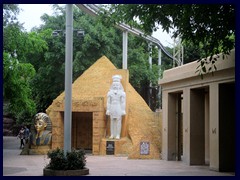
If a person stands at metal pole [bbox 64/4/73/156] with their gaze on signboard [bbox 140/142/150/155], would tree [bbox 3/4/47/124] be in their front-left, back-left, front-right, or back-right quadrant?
front-left

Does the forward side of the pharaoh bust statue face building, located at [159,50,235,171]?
no

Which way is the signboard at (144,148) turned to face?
toward the camera

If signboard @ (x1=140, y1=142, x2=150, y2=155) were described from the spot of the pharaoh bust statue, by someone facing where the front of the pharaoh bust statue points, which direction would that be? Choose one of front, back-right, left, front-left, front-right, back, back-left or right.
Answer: left

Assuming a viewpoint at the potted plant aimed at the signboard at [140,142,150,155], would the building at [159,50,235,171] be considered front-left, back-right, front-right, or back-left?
front-right

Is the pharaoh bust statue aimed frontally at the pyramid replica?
no

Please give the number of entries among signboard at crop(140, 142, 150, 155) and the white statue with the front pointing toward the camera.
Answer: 2

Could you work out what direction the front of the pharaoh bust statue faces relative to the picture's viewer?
facing the viewer and to the left of the viewer

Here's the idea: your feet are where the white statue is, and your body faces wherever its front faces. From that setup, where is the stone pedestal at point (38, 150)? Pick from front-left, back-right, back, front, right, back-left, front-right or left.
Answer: right

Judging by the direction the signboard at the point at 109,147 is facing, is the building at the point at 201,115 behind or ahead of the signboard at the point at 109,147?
ahead

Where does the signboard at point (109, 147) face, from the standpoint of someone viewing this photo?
facing the viewer

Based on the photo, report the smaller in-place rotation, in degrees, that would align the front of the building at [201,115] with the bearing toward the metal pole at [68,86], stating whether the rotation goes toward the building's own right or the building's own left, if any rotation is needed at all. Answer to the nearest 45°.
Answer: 0° — it already faces it

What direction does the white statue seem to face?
toward the camera

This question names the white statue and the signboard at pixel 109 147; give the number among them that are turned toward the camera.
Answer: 2

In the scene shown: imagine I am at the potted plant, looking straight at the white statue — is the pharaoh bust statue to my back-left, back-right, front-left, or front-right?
front-left

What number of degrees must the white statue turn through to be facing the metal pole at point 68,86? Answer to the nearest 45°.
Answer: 0° — it already faces it
